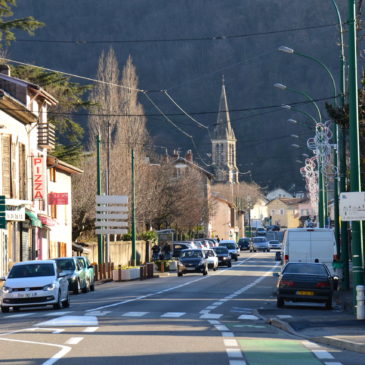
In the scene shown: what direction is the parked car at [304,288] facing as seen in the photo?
away from the camera

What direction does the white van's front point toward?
away from the camera

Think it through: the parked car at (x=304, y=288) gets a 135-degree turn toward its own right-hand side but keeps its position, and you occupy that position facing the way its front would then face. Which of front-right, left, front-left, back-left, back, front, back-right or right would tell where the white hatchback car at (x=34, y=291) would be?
back-right

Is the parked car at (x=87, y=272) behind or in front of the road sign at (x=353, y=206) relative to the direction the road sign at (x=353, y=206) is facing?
behind

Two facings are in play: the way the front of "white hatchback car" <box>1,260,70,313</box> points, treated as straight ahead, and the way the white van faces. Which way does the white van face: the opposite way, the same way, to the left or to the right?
the opposite way

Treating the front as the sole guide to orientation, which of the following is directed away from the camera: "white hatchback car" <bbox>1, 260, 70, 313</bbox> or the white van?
the white van

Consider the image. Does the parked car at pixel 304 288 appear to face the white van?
yes

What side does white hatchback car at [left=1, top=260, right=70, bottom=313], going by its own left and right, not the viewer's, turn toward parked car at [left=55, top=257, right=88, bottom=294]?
back

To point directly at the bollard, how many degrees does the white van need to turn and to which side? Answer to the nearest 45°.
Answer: approximately 180°

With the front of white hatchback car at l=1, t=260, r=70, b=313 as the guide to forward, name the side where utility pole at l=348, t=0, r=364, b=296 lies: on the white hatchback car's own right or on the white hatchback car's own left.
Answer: on the white hatchback car's own left

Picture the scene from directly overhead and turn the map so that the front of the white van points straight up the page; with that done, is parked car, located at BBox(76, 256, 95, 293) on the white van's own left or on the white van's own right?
on the white van's own left

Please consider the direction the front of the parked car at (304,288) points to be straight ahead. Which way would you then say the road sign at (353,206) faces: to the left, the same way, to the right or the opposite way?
the opposite way

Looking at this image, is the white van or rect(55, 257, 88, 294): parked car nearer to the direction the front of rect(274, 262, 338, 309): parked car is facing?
the white van

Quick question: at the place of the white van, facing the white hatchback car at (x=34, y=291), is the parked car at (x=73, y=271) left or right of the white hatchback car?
right

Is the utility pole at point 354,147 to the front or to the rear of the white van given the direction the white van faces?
to the rear
